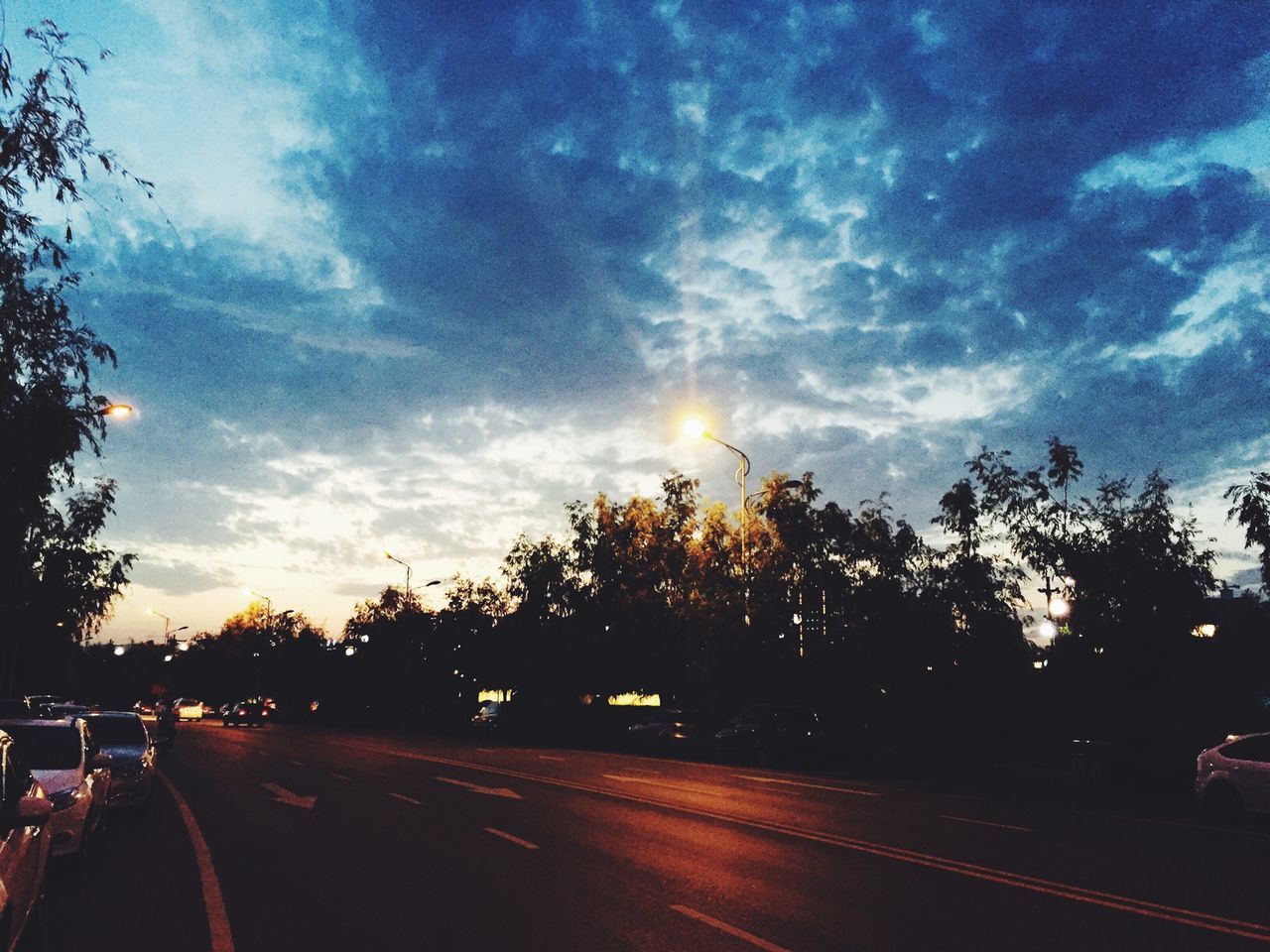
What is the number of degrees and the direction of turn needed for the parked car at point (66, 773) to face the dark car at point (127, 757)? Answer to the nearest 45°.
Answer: approximately 180°

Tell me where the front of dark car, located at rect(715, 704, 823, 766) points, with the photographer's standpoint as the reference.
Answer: facing away from the viewer and to the left of the viewer

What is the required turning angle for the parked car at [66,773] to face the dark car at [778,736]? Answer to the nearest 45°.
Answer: approximately 135° to its left

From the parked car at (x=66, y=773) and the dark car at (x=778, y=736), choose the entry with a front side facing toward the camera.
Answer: the parked car

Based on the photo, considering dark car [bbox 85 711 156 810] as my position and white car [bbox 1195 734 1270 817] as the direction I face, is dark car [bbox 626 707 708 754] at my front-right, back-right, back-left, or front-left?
front-left

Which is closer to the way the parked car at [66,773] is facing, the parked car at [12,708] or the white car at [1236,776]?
the white car

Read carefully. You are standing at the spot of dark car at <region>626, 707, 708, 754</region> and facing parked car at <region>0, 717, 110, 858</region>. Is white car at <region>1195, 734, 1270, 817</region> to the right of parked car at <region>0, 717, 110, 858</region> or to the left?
left

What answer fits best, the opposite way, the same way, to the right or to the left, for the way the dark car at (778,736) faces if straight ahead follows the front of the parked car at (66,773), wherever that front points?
the opposite way

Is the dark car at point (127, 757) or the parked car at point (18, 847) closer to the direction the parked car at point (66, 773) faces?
the parked car

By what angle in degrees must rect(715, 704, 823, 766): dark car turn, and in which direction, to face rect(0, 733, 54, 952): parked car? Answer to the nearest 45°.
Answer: approximately 135° to its left

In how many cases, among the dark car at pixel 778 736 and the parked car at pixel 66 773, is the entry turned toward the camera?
1

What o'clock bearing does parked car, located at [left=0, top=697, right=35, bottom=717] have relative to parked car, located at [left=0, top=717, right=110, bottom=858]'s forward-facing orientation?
parked car, located at [left=0, top=697, right=35, bottom=717] is roughly at 6 o'clock from parked car, located at [left=0, top=717, right=110, bottom=858].

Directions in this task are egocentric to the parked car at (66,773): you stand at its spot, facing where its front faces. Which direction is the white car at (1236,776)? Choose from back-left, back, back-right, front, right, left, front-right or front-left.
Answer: left

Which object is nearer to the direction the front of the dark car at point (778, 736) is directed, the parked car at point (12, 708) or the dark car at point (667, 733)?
the dark car

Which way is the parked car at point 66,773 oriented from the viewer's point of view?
toward the camera

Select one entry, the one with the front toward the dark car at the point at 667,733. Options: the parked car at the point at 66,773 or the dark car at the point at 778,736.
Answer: the dark car at the point at 778,736
